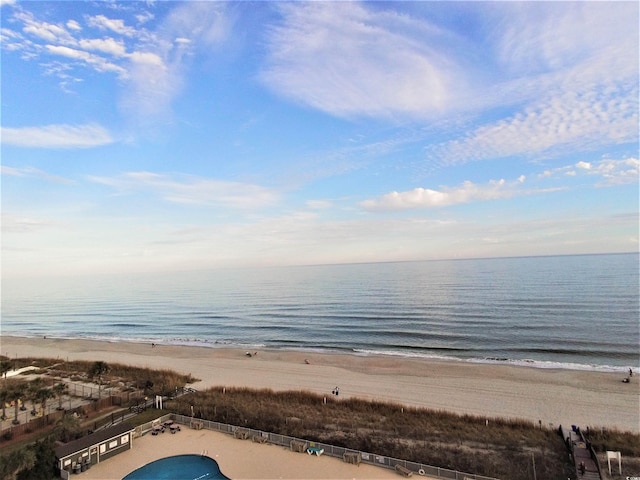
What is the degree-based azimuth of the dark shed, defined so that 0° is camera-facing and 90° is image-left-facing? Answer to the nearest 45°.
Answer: approximately 315°

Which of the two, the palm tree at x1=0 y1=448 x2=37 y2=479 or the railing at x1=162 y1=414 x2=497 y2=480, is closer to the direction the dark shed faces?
the railing

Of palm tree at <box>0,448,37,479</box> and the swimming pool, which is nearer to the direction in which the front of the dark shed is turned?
the swimming pool

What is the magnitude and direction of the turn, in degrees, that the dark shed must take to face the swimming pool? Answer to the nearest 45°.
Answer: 0° — it already faces it

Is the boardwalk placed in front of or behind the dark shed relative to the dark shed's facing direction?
in front

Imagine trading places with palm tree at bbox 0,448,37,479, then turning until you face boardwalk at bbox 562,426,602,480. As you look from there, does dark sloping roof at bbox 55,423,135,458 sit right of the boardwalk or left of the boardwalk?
left

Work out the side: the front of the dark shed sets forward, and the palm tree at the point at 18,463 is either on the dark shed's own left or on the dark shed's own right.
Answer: on the dark shed's own right
